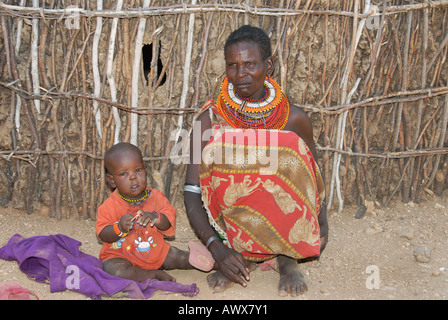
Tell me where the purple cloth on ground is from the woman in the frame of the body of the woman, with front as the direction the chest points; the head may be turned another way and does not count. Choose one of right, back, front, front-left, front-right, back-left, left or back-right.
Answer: right
